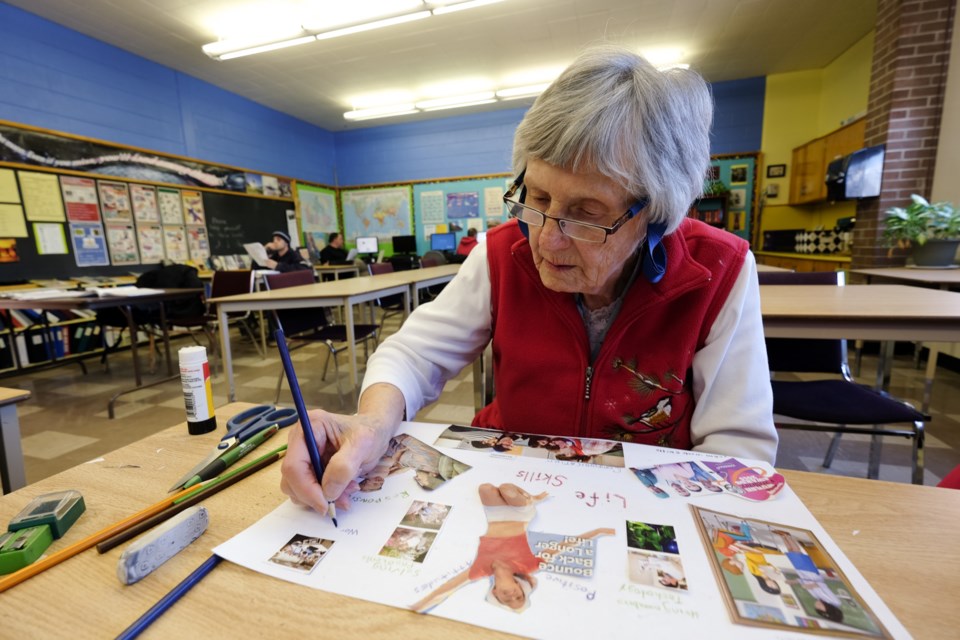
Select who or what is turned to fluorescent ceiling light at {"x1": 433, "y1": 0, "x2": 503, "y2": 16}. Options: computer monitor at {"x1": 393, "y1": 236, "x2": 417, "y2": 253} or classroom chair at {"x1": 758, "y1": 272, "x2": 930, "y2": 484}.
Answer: the computer monitor

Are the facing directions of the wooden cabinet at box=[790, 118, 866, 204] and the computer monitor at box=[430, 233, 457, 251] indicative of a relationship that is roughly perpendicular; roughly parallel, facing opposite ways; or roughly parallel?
roughly perpendicular

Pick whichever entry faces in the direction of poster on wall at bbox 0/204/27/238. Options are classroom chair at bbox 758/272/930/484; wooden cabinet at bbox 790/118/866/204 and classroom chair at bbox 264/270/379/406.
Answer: the wooden cabinet

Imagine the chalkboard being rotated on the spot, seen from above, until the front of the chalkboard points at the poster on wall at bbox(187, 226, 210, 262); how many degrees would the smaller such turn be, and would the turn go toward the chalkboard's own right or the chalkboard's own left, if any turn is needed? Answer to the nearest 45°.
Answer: approximately 90° to the chalkboard's own right

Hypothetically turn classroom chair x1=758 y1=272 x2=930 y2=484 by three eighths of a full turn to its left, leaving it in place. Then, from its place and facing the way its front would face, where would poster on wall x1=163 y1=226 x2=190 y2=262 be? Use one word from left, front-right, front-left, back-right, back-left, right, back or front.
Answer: left

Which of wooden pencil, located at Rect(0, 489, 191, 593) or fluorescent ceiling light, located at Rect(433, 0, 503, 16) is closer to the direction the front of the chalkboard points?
the fluorescent ceiling light

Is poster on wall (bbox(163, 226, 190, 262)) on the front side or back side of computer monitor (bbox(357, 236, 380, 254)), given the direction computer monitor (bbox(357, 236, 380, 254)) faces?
on the front side

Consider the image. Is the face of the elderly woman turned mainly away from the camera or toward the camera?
toward the camera

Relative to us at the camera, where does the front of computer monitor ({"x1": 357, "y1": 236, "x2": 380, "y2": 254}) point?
facing the viewer

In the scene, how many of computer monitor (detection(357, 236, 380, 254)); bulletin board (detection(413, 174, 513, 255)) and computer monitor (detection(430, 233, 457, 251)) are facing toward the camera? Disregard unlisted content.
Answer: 3

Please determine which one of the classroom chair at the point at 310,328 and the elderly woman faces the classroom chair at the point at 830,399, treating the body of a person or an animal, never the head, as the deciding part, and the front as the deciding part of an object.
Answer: the classroom chair at the point at 310,328

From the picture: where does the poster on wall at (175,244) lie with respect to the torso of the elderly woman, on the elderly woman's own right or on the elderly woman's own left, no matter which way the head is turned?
on the elderly woman's own right

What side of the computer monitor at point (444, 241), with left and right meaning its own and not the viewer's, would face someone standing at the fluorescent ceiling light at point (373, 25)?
front

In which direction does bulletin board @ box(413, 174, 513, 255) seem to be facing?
toward the camera

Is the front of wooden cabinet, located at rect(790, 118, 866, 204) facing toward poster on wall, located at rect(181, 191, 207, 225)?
yes

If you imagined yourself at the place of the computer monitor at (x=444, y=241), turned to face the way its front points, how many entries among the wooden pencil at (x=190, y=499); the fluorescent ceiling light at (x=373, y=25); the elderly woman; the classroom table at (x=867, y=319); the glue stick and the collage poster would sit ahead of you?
6

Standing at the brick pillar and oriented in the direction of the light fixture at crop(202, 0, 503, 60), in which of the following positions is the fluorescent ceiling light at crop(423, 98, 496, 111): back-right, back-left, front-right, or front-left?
front-right

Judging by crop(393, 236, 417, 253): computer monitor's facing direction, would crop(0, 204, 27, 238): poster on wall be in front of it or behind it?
in front
